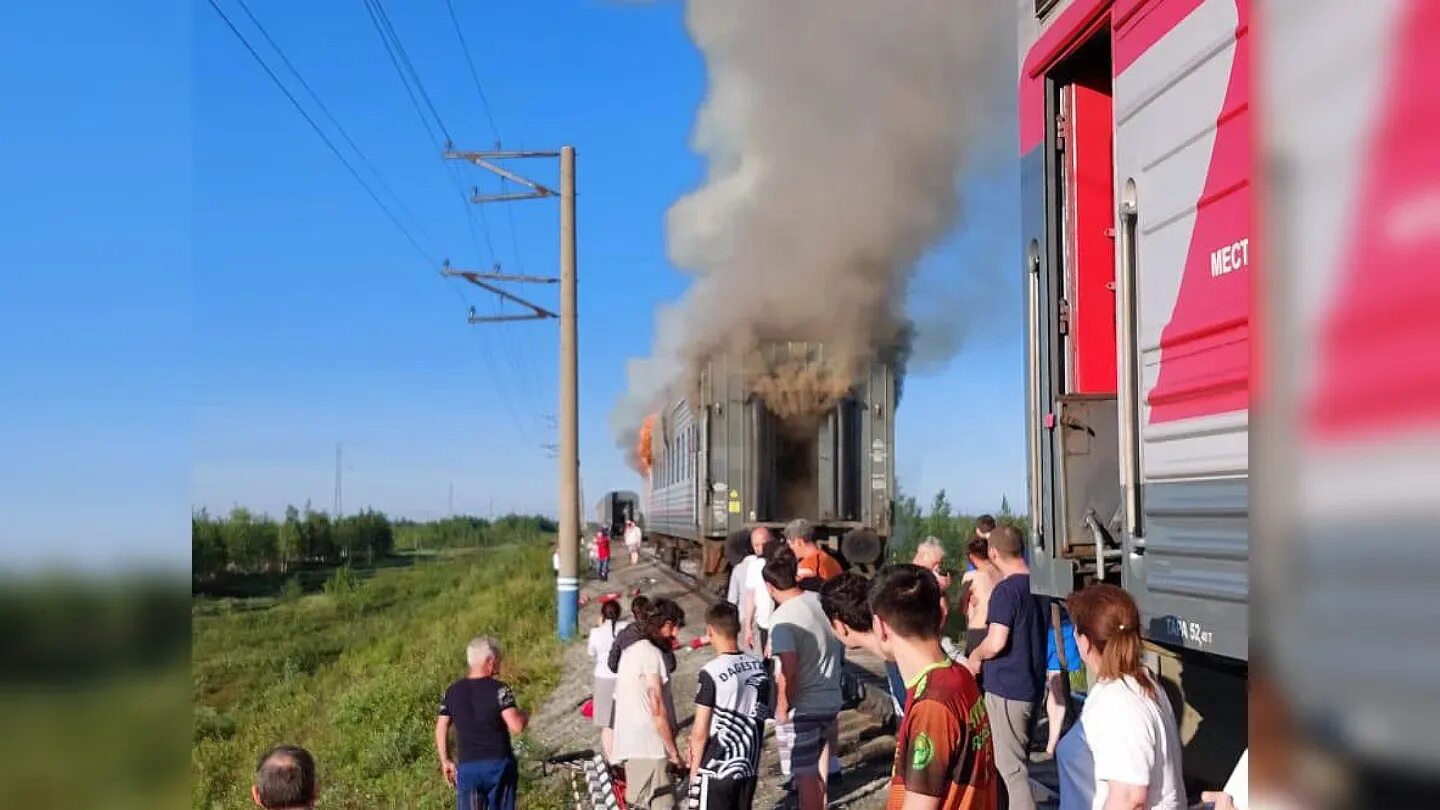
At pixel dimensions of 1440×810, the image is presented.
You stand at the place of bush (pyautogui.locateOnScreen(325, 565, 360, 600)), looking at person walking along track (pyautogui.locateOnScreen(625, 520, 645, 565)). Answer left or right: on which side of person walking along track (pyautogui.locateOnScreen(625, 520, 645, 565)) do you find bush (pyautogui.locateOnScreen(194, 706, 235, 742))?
right

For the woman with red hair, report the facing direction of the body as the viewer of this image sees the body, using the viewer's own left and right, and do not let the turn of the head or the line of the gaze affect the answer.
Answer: facing away from the viewer and to the left of the viewer

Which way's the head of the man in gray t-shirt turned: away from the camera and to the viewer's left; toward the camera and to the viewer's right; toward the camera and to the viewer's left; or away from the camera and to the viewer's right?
away from the camera and to the viewer's left

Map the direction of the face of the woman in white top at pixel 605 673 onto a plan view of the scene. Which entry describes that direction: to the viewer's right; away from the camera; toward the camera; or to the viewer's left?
away from the camera

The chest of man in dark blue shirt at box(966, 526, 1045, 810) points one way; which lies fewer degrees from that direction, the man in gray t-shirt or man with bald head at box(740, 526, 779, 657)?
the man with bald head

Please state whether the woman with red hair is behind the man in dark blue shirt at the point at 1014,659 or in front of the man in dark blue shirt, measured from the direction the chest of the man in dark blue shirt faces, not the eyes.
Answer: behind

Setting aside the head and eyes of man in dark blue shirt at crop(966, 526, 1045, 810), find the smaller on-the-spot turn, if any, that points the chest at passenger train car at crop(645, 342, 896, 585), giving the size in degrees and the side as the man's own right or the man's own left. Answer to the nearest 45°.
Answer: approximately 45° to the man's own right

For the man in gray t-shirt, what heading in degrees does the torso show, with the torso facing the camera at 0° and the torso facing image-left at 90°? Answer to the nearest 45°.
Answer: approximately 135°

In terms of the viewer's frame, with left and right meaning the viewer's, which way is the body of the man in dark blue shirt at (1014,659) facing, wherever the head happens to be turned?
facing away from the viewer and to the left of the viewer
